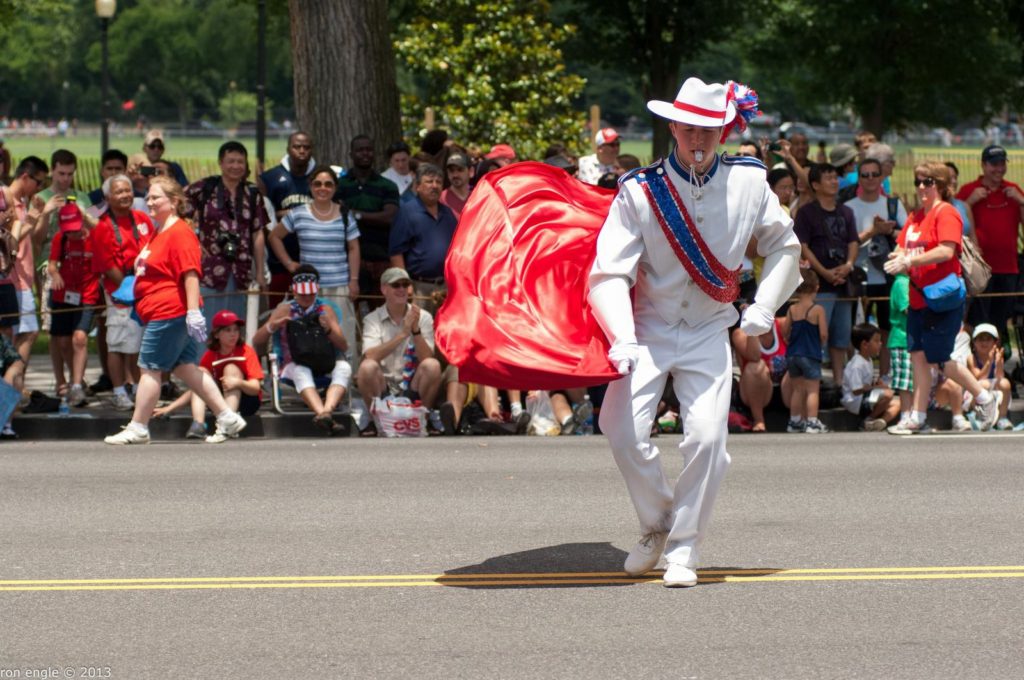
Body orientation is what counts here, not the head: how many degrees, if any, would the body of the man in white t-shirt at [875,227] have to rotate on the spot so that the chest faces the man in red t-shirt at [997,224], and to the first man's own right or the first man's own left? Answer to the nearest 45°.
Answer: approximately 90° to the first man's own left

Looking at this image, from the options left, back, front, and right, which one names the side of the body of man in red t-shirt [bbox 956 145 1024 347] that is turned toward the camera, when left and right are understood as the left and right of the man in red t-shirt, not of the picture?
front

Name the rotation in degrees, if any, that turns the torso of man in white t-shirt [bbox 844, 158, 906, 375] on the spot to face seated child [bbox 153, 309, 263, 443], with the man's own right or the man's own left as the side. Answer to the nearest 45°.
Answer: approximately 45° to the man's own right

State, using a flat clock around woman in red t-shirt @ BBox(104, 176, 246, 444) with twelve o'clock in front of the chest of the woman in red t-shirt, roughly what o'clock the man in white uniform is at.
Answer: The man in white uniform is roughly at 8 o'clock from the woman in red t-shirt.

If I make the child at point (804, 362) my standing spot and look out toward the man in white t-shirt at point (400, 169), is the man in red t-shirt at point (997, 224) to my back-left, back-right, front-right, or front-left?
back-right

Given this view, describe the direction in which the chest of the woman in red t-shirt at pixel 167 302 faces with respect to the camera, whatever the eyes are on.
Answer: to the viewer's left

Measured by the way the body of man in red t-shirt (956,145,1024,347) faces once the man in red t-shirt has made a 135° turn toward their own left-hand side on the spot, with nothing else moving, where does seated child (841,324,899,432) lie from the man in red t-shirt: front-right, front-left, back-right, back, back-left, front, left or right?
back

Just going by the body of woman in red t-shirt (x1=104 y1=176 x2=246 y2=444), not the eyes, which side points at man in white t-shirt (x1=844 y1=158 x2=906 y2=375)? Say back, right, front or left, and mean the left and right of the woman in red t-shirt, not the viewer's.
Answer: back

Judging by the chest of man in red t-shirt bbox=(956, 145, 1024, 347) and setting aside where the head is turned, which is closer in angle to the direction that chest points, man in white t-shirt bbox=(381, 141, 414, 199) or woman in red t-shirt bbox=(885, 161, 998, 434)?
the woman in red t-shirt
